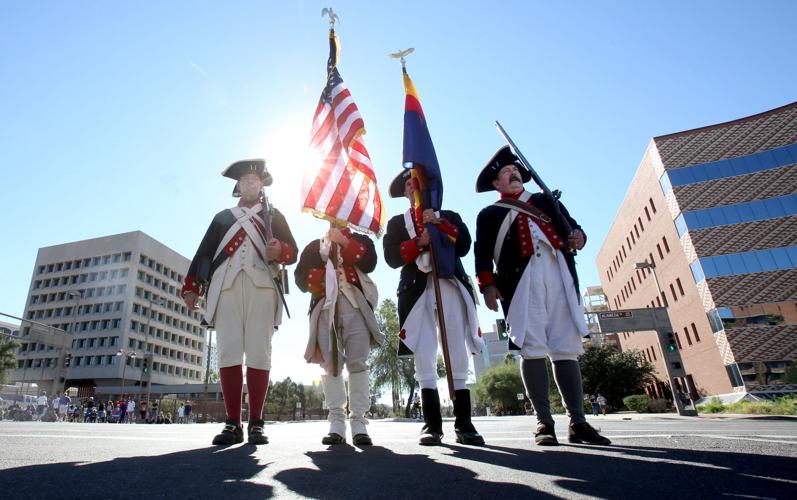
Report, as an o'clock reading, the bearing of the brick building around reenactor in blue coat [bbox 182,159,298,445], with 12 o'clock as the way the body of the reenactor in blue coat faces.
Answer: The brick building is roughly at 8 o'clock from the reenactor in blue coat.

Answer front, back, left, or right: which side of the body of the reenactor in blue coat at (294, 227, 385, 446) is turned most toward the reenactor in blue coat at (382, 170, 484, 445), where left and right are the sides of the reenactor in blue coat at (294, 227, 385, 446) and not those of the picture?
left

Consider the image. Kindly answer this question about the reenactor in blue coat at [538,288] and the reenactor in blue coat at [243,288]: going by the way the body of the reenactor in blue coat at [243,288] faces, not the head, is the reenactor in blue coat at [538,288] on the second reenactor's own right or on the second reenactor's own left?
on the second reenactor's own left

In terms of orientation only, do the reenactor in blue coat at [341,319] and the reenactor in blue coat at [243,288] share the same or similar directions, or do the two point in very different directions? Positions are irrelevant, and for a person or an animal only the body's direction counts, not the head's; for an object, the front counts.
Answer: same or similar directions

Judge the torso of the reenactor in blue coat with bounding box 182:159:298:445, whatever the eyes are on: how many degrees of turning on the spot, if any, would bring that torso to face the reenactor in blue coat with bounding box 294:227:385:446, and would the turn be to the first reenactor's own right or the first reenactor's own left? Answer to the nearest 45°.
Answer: approximately 45° to the first reenactor's own left

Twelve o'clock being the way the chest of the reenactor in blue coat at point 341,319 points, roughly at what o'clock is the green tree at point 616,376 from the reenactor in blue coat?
The green tree is roughly at 7 o'clock from the reenactor in blue coat.

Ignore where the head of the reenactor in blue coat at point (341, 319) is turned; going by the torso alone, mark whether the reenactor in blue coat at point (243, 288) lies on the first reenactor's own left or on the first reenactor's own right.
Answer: on the first reenactor's own right

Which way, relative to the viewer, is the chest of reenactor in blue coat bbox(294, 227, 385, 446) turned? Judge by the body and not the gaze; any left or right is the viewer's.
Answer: facing the viewer

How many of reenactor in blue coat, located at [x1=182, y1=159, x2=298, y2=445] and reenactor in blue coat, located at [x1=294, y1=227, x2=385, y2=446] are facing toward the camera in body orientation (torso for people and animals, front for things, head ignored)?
2
